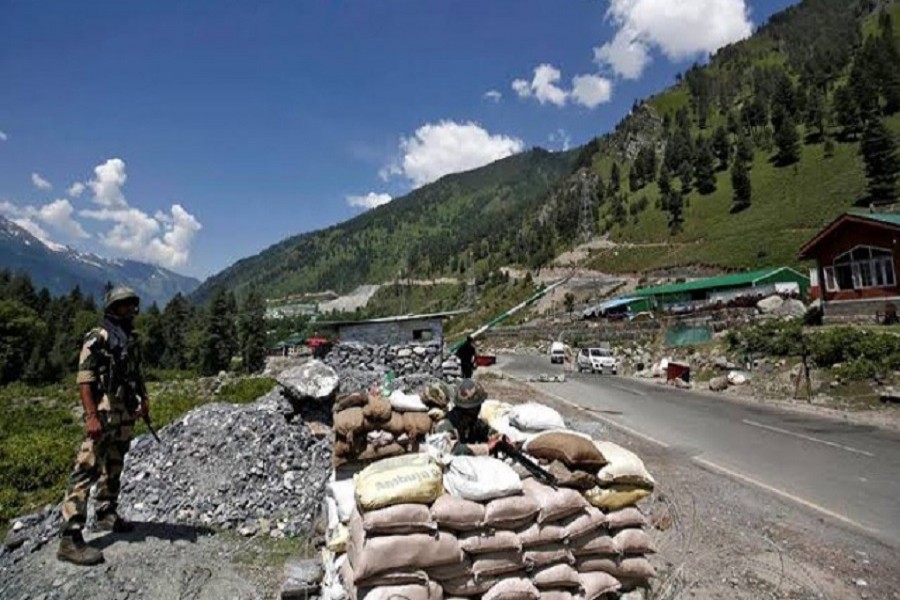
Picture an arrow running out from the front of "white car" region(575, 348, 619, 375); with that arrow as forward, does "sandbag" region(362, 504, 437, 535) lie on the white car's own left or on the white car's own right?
on the white car's own right

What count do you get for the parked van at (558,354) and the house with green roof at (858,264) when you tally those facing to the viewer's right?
0

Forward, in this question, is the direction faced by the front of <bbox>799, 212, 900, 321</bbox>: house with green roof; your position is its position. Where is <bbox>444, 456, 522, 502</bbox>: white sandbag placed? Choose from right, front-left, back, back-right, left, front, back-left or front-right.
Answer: front-left

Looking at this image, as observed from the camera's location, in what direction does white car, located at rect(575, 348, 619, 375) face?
facing the viewer and to the right of the viewer

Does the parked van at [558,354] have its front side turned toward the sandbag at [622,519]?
yes

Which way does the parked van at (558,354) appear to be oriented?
toward the camera

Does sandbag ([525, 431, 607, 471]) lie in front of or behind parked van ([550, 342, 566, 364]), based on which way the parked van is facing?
in front

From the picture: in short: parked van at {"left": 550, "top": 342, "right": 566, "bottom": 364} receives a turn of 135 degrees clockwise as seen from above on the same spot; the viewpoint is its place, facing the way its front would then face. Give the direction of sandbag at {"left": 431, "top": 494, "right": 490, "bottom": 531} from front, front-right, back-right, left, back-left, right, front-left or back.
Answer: back-left

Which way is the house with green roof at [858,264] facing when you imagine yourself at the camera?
facing the viewer and to the left of the viewer

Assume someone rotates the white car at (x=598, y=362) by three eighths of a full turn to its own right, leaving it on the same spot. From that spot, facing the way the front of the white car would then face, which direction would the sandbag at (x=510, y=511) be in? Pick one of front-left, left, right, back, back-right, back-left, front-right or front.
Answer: left

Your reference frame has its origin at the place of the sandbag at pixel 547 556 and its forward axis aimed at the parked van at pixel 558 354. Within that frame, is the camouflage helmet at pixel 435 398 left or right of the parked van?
left

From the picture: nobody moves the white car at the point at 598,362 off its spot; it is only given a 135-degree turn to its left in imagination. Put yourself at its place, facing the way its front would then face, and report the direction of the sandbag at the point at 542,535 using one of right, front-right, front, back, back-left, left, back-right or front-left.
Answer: back

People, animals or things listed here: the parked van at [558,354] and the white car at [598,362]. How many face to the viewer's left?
0

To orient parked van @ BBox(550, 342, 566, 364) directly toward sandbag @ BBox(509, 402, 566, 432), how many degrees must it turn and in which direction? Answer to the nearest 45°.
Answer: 0° — it already faces it

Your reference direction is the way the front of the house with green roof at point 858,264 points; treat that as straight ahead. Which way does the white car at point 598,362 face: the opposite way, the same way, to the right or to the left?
to the left

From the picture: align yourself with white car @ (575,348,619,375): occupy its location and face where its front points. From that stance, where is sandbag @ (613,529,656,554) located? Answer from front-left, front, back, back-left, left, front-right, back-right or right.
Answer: front-right

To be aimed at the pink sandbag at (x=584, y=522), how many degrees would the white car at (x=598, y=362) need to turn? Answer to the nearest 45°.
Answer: approximately 45° to its right

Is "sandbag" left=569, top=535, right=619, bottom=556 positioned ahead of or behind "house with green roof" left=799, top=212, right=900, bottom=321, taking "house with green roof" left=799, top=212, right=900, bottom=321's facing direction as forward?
ahead
